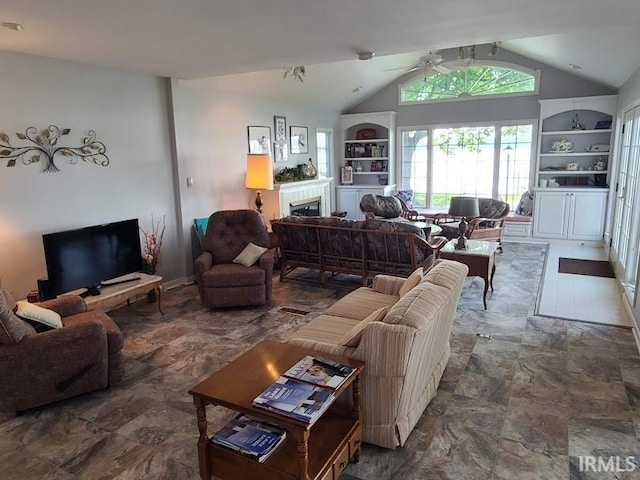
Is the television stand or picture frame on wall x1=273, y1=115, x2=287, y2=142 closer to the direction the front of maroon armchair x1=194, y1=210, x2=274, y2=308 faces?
the television stand

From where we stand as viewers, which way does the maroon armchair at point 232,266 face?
facing the viewer

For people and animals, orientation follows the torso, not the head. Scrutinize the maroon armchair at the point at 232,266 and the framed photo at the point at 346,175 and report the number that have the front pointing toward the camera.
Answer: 2

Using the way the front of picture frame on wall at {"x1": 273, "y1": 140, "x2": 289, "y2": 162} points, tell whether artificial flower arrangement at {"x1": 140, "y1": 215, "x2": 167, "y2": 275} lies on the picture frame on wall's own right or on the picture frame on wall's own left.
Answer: on the picture frame on wall's own right

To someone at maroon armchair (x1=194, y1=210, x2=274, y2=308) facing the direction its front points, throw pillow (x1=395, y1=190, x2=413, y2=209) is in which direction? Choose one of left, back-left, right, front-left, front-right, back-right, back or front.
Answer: back-left

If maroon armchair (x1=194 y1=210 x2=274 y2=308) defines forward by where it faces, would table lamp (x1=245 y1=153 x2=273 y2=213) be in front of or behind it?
behind

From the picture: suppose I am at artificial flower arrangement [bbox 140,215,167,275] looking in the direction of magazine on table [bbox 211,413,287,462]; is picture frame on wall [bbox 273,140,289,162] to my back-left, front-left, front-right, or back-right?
back-left

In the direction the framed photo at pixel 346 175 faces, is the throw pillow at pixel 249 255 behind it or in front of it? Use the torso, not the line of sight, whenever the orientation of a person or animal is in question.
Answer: in front

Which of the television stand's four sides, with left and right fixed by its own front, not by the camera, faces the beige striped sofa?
front

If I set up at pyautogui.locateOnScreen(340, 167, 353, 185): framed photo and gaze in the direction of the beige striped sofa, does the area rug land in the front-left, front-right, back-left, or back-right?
front-left

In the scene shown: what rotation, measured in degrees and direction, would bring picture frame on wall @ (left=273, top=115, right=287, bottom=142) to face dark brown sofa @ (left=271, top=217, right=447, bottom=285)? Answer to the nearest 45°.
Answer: approximately 45° to its right

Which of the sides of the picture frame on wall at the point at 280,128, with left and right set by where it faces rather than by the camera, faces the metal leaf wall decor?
right

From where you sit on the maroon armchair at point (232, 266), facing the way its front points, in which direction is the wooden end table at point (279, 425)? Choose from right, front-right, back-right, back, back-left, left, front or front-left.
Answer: front

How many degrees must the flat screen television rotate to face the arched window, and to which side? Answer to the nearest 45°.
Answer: approximately 45° to its left

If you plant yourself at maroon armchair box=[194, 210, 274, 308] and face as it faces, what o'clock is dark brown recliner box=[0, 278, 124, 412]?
The dark brown recliner is roughly at 1 o'clock from the maroon armchair.

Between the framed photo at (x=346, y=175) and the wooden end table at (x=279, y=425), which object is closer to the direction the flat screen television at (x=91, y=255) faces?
the wooden end table

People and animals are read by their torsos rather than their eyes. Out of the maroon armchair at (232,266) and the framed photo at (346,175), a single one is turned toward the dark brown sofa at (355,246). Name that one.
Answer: the framed photo

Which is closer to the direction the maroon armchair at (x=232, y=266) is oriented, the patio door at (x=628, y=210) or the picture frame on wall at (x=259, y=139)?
the patio door

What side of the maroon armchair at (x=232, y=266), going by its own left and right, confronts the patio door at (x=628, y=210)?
left

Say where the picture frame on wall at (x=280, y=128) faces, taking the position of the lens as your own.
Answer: facing the viewer and to the right of the viewer
